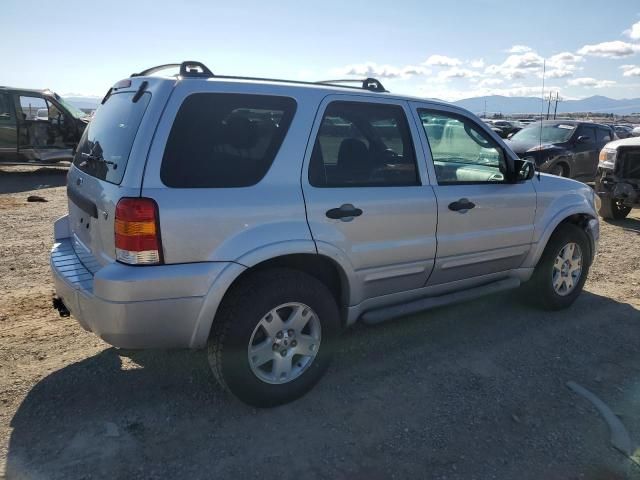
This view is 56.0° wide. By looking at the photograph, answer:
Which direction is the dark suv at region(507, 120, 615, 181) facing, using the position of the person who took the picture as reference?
facing the viewer and to the left of the viewer

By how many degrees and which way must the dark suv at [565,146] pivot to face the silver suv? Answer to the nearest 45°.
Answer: approximately 45° to its left

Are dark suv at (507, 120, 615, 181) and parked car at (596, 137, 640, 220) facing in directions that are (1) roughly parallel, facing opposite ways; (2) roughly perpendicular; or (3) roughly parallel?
roughly parallel

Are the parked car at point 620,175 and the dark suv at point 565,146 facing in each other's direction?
no

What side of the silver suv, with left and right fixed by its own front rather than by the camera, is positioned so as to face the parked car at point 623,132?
front

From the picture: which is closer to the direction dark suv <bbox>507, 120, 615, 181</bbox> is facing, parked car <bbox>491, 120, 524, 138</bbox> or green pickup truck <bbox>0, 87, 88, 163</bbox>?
the green pickup truck

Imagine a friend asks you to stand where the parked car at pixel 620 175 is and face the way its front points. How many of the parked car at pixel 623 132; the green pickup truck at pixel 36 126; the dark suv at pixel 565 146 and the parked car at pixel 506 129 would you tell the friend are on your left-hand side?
0

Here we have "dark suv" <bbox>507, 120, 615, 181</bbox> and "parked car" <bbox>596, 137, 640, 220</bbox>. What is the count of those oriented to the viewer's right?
0

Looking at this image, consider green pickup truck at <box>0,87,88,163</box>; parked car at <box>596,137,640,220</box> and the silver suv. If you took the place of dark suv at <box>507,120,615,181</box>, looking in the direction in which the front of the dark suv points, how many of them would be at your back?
0

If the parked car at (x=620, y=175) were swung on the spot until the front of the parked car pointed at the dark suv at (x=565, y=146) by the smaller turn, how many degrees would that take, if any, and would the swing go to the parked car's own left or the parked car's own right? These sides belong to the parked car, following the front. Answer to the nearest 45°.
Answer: approximately 135° to the parked car's own right

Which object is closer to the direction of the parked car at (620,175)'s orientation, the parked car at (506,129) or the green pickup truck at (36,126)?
the green pickup truck

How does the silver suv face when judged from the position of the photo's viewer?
facing away from the viewer and to the right of the viewer

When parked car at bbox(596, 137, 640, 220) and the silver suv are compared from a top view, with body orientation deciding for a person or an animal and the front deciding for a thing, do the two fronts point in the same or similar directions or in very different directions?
very different directions

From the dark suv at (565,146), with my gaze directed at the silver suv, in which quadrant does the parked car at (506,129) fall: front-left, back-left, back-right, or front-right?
back-right

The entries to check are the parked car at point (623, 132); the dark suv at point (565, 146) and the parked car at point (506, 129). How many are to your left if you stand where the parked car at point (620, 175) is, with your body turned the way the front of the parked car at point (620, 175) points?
0

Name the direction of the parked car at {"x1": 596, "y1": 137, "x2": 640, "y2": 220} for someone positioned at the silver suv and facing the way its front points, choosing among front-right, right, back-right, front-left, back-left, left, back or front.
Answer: front

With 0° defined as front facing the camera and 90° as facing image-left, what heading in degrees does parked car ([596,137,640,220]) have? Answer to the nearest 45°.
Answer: approximately 45°

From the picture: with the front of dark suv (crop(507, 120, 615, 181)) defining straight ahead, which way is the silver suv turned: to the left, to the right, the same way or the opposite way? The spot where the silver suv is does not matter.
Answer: the opposite way

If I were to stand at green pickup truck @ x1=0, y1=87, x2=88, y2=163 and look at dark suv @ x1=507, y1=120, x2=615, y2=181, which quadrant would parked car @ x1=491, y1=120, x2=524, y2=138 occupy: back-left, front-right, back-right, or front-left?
front-left

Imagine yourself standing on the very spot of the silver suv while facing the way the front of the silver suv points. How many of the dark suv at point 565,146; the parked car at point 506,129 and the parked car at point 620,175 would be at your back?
0

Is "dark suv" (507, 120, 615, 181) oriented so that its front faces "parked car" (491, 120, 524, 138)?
no
